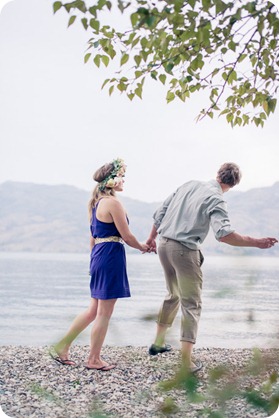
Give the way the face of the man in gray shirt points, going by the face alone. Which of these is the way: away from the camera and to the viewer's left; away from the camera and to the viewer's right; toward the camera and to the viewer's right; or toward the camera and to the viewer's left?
away from the camera and to the viewer's right

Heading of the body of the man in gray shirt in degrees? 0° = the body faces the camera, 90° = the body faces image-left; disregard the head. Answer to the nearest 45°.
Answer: approximately 225°
